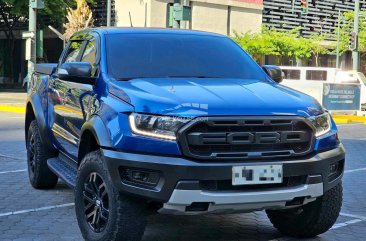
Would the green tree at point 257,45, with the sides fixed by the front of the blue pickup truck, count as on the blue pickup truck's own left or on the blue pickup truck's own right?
on the blue pickup truck's own left

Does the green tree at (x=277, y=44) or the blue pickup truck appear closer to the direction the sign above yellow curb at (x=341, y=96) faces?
the blue pickup truck

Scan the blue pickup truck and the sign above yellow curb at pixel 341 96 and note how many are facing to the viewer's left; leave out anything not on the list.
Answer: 0

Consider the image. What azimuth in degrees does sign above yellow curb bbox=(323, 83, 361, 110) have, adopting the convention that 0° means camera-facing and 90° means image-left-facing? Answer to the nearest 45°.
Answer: approximately 0°

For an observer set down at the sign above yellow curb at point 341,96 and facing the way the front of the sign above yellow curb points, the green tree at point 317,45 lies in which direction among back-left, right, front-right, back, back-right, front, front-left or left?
back

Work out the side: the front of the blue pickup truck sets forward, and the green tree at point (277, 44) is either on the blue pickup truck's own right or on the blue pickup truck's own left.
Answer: on the blue pickup truck's own left

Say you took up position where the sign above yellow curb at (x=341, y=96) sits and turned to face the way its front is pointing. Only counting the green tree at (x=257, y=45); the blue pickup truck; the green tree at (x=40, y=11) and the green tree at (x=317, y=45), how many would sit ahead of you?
1

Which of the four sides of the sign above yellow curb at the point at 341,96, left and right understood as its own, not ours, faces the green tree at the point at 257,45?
back

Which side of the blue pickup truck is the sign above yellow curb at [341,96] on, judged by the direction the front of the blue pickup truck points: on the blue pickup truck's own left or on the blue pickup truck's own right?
on the blue pickup truck's own left

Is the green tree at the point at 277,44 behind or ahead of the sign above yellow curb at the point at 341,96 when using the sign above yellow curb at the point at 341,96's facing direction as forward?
behind

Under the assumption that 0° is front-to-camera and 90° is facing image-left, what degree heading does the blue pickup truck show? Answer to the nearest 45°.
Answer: approximately 315°
